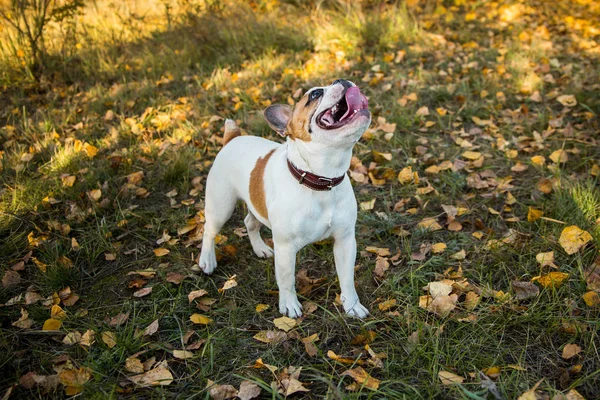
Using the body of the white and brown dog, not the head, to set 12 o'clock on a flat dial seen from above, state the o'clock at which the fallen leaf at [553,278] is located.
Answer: The fallen leaf is roughly at 11 o'clock from the white and brown dog.

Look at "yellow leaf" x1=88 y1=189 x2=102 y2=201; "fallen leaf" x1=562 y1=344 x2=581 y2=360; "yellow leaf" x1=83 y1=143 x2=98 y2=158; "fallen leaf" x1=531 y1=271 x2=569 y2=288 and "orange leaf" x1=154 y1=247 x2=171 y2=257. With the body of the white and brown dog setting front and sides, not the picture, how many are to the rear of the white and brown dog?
3

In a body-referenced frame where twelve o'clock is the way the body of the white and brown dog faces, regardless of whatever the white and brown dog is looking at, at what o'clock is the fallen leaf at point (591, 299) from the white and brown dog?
The fallen leaf is roughly at 11 o'clock from the white and brown dog.

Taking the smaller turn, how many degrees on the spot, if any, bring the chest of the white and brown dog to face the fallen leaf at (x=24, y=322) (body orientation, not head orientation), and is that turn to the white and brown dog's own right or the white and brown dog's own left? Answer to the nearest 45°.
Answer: approximately 135° to the white and brown dog's own right

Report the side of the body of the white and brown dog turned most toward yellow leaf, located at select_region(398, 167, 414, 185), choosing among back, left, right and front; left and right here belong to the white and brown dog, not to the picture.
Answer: left

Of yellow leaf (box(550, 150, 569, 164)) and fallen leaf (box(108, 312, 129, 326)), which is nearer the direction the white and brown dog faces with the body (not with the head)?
the yellow leaf

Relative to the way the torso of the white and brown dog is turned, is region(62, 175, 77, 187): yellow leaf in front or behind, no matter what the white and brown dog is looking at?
behind

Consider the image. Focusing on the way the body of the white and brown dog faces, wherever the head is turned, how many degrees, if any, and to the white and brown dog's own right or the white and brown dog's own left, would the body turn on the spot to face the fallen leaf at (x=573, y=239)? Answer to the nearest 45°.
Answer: approximately 45° to the white and brown dog's own left
